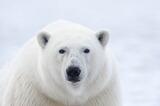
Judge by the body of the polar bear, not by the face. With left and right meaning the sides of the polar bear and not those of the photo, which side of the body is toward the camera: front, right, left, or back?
front
